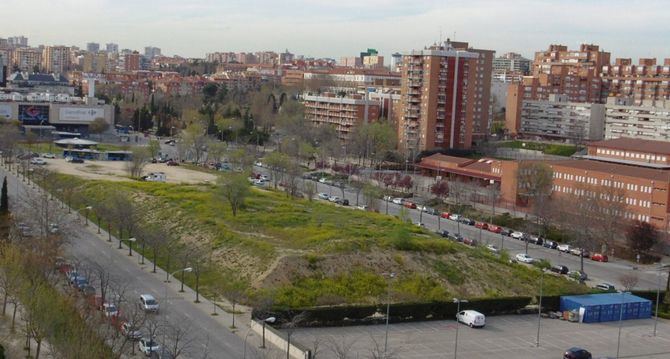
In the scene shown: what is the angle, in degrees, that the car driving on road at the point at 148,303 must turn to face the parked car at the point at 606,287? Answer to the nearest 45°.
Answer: approximately 45° to its left

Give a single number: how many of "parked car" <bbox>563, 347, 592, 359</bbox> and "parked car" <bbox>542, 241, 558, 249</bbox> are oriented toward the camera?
0

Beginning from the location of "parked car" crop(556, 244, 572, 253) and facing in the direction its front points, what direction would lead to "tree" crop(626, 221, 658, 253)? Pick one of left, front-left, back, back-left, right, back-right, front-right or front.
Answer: back-right
